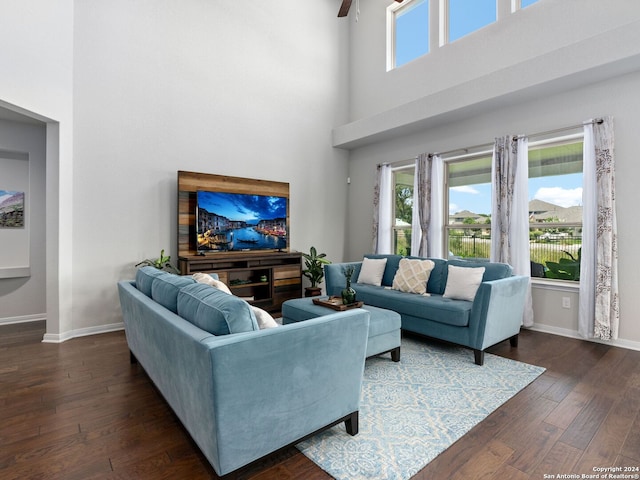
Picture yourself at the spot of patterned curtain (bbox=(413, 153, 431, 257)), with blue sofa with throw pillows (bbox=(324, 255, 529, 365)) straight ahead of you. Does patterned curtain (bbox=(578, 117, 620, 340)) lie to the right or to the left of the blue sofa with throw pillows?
left

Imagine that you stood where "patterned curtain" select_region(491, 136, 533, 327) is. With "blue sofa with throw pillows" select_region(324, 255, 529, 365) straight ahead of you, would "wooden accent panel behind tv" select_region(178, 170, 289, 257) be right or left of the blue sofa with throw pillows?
right

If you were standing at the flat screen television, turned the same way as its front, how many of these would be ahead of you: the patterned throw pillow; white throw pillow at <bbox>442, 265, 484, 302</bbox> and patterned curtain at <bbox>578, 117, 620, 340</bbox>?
3

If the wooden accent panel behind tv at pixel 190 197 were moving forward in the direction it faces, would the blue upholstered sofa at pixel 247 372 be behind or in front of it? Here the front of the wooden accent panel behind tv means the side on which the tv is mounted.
in front

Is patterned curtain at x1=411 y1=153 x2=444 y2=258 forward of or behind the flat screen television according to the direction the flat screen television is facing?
forward

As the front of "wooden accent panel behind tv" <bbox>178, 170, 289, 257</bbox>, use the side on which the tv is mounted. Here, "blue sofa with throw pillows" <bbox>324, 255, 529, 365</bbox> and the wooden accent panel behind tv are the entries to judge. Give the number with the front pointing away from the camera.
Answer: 0

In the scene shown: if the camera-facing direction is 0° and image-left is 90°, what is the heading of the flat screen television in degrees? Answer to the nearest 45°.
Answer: approximately 315°

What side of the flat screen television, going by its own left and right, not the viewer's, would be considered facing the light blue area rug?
front

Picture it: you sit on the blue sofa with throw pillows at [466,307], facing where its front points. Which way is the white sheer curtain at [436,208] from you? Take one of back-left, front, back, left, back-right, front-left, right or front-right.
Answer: back-right

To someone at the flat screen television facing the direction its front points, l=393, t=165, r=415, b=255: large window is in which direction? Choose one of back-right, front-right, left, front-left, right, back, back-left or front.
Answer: front-left

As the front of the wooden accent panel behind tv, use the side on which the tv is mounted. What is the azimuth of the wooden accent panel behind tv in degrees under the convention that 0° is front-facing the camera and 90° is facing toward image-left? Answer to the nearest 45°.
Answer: approximately 315°

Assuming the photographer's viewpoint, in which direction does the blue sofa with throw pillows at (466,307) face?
facing the viewer and to the left of the viewer

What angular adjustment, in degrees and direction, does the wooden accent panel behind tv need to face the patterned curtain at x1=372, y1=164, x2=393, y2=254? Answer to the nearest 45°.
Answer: approximately 45° to its left
